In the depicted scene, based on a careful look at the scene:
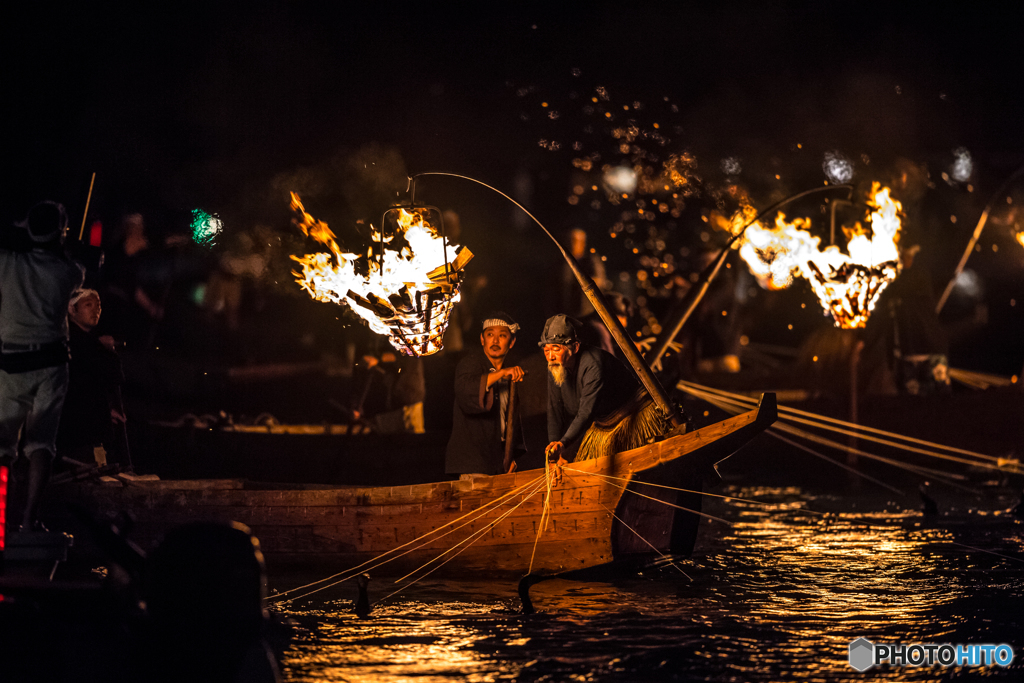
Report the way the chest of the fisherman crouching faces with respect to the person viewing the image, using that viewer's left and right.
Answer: facing the viewer and to the left of the viewer

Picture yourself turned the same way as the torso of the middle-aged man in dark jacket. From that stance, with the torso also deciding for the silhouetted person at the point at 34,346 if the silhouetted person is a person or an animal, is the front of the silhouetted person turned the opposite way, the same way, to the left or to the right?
the opposite way

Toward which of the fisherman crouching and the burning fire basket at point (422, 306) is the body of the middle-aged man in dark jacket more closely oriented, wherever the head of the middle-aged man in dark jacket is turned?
the fisherman crouching

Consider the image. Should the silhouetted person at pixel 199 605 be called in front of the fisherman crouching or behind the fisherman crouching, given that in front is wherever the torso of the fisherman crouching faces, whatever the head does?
in front

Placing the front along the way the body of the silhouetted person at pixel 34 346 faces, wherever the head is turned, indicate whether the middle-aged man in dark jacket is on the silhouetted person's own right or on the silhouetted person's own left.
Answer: on the silhouetted person's own right

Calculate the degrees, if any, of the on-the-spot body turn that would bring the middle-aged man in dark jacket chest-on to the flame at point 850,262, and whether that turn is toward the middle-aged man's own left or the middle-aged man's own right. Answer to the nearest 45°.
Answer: approximately 90° to the middle-aged man's own left

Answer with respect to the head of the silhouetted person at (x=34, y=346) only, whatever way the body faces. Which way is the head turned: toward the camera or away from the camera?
away from the camera

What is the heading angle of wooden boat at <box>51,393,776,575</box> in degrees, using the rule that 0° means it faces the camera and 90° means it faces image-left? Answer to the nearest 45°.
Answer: approximately 270°

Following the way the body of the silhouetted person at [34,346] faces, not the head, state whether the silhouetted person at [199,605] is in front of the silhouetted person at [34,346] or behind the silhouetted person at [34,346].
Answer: behind

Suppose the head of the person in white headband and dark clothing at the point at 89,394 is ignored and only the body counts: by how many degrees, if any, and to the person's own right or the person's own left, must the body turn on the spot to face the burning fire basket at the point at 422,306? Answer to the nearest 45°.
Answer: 0° — they already face it

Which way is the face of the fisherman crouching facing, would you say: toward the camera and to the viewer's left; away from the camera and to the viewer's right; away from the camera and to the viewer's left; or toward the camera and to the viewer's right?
toward the camera and to the viewer's left

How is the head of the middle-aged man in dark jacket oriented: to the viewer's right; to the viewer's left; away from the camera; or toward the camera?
toward the camera

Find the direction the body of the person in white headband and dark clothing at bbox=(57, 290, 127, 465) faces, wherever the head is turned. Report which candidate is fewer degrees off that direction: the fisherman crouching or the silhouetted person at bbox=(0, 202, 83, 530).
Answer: the fisherman crouching

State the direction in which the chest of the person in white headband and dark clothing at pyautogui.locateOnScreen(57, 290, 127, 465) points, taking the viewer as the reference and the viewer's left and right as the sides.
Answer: facing the viewer and to the right of the viewer

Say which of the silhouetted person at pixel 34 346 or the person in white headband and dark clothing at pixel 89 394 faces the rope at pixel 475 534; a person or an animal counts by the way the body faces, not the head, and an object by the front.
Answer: the person in white headband and dark clothing at pixel 89 394
